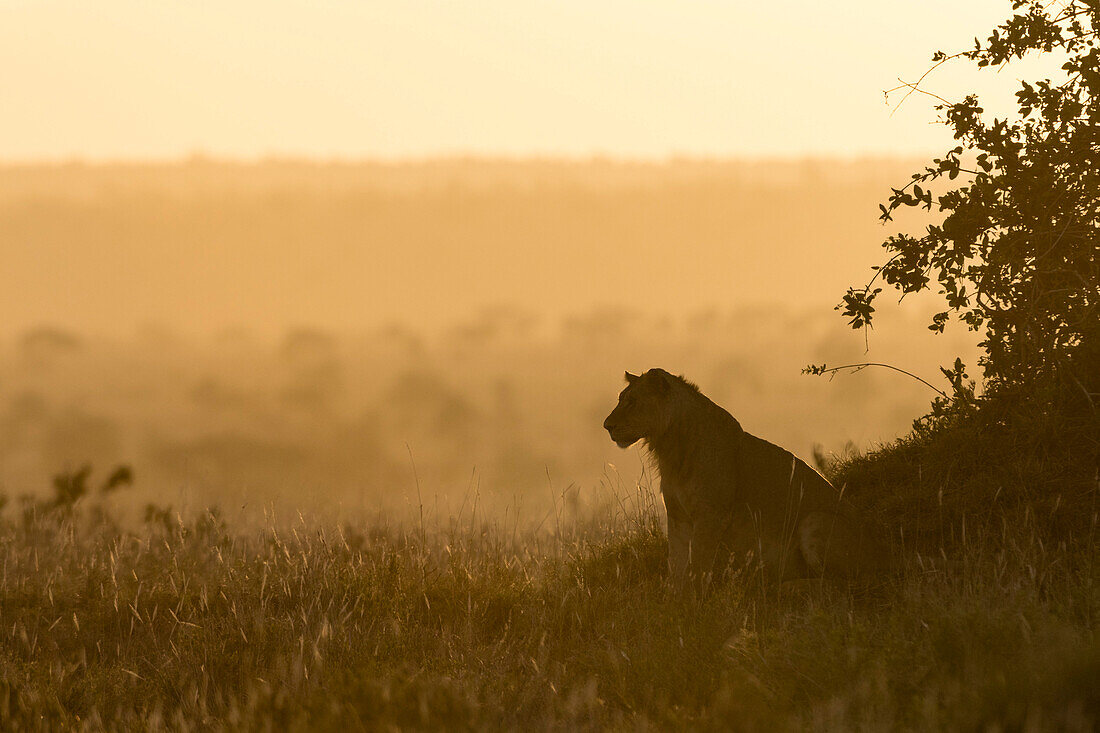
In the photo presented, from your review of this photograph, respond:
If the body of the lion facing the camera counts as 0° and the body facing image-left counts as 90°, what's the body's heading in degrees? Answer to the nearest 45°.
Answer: approximately 90°
